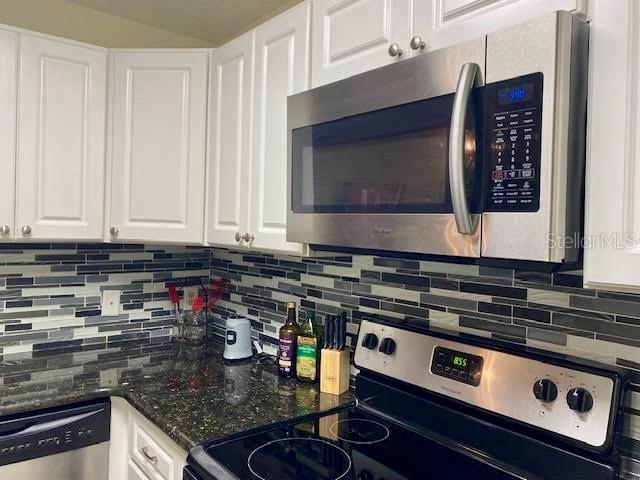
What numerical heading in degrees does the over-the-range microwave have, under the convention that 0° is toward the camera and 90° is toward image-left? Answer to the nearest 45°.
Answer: approximately 45°

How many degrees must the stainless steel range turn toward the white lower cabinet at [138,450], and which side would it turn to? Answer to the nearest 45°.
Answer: approximately 45° to its right

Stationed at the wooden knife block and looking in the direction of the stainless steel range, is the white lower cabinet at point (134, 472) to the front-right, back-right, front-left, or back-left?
back-right

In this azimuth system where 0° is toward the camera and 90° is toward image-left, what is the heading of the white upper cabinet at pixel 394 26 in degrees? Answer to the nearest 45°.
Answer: approximately 45°
